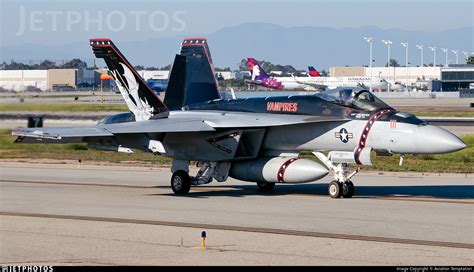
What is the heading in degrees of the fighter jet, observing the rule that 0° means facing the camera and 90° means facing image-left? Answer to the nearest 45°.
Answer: approximately 315°
